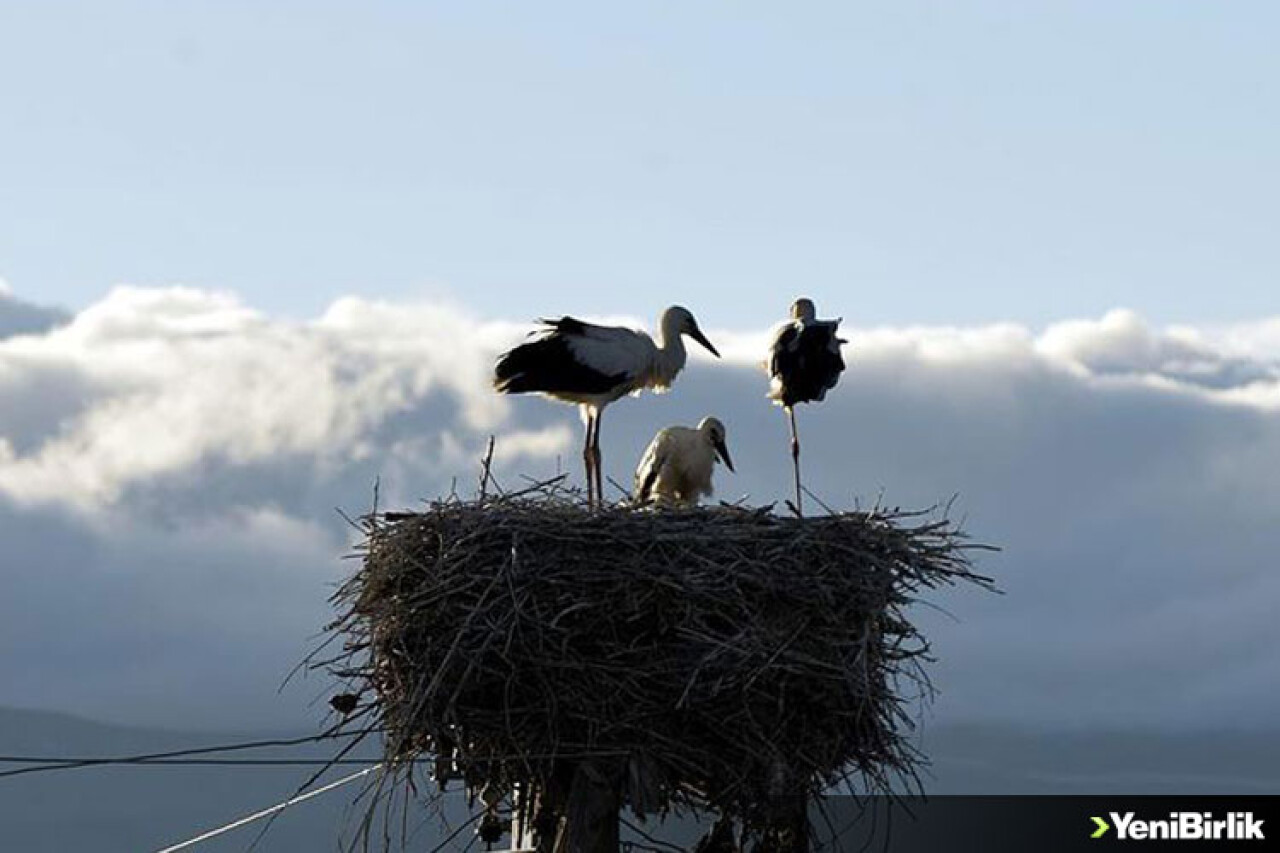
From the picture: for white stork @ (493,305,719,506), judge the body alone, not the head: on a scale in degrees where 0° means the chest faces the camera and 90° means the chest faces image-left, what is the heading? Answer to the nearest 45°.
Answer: approximately 270°

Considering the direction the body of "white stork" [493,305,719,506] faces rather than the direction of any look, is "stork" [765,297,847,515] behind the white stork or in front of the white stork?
in front

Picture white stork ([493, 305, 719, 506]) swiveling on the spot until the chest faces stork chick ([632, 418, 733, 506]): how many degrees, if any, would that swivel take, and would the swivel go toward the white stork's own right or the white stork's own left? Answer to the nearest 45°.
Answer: approximately 45° to the white stork's own right
